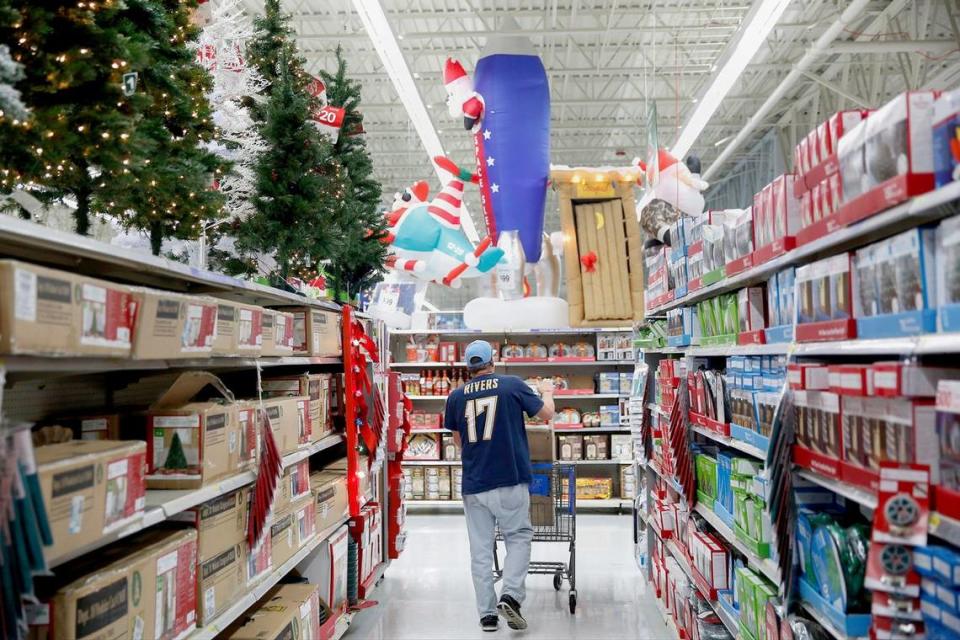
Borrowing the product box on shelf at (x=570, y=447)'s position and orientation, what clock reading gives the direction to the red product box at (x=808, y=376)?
The red product box is roughly at 12 o'clock from the product box on shelf.

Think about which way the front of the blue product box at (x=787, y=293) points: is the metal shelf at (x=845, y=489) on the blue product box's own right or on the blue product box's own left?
on the blue product box's own left

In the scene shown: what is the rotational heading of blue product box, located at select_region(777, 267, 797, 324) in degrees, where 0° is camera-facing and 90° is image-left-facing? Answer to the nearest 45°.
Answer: approximately 45°

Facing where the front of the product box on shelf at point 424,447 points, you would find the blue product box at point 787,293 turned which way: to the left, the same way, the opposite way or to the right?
to the right

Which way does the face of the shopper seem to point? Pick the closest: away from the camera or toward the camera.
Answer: away from the camera

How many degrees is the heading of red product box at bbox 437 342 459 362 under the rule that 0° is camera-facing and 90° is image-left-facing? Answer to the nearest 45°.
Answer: approximately 0°

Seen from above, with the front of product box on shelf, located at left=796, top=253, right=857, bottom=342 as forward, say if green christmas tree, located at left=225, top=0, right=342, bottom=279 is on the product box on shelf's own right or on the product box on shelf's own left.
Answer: on the product box on shelf's own right

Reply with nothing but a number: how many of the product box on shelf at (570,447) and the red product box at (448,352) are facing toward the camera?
2

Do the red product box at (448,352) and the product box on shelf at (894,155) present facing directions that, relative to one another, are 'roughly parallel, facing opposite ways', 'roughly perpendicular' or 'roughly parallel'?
roughly perpendicular

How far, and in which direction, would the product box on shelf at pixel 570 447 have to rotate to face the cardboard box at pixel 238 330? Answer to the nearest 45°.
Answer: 0° — it already faces it

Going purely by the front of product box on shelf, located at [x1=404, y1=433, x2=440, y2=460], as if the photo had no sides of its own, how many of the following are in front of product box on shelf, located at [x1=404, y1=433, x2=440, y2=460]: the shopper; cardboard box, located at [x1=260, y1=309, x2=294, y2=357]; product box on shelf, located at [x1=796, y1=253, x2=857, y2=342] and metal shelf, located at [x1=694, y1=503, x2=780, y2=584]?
4
